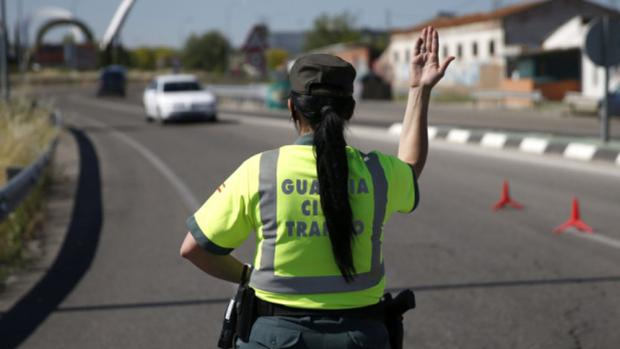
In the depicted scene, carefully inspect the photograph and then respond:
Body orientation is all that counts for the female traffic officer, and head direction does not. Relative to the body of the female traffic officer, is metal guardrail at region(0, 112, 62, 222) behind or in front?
in front

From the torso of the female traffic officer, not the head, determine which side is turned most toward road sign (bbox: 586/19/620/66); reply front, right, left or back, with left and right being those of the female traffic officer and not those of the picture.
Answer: front

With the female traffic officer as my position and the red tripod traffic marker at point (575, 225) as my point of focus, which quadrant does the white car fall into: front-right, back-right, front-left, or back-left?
front-left

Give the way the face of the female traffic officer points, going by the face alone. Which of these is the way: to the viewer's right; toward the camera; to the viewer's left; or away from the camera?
away from the camera

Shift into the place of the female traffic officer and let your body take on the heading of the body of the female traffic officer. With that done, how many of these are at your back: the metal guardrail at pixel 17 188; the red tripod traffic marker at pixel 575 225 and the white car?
0

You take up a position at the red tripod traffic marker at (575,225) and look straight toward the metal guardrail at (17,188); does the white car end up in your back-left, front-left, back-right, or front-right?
front-right

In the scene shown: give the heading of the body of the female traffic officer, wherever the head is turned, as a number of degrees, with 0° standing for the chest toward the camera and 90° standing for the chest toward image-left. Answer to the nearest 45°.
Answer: approximately 180°

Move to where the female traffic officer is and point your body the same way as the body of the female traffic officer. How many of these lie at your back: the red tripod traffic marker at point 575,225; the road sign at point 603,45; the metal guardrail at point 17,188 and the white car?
0

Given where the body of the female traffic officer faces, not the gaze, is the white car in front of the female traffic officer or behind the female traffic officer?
in front

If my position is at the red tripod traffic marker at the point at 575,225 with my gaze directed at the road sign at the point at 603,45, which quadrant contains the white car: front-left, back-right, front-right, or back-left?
front-left

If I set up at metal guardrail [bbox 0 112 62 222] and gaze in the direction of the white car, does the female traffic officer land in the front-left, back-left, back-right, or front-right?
back-right

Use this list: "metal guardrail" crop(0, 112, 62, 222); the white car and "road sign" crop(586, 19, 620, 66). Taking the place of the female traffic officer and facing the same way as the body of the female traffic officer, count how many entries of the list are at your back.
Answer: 0
